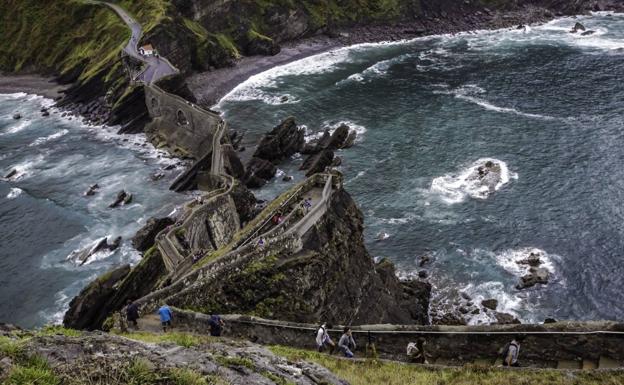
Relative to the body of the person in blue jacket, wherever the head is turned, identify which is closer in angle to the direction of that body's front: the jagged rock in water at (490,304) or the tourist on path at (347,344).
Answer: the jagged rock in water

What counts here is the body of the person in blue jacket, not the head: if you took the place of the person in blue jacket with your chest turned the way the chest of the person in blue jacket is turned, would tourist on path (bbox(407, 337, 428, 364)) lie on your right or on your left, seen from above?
on your right

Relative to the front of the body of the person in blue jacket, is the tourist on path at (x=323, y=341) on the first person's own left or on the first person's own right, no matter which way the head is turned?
on the first person's own right

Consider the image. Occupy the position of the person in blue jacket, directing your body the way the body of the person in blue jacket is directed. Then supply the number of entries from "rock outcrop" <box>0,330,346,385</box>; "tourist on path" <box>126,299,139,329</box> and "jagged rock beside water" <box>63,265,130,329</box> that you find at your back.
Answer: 1

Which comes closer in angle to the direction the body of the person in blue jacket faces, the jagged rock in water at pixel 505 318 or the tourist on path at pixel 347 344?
the jagged rock in water

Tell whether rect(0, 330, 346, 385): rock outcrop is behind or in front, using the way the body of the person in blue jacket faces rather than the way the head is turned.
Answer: behind

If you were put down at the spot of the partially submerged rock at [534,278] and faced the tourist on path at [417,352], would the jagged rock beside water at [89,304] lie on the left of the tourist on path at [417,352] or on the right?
right

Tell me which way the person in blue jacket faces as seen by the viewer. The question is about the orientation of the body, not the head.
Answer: away from the camera

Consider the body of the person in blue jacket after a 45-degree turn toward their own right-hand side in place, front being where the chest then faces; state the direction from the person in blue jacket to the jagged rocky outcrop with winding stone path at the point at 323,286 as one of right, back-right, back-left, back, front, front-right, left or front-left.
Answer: front

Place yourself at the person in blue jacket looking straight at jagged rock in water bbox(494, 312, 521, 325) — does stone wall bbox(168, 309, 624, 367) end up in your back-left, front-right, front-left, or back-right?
front-right

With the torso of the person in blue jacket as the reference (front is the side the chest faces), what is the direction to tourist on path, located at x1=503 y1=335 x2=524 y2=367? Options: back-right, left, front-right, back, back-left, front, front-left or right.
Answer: back-right

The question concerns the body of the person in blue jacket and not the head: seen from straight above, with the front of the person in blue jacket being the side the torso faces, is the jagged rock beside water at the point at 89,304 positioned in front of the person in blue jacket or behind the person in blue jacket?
in front

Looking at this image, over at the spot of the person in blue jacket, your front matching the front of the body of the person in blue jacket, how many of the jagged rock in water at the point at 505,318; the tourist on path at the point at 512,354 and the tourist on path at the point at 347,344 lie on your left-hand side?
0

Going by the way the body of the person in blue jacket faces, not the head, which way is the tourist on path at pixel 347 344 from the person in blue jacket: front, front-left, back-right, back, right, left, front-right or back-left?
back-right

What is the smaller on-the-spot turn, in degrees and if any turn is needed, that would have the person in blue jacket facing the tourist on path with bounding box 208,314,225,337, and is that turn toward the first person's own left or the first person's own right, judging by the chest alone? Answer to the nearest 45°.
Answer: approximately 135° to the first person's own right

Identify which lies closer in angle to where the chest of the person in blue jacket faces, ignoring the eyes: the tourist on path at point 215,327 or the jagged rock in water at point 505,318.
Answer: the jagged rock in water
